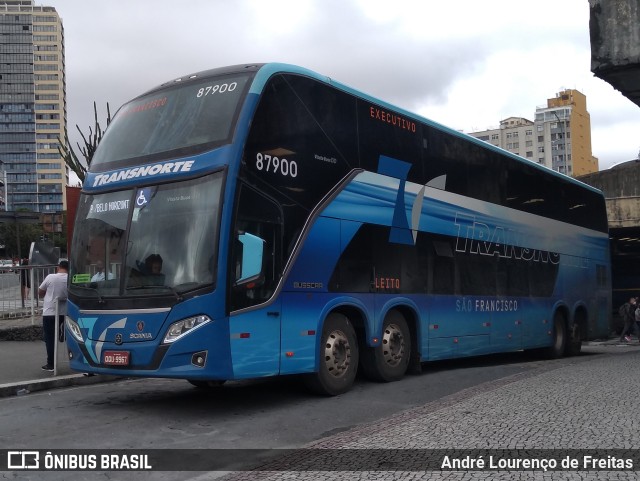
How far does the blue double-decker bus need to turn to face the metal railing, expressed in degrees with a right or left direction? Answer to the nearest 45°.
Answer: approximately 90° to its right

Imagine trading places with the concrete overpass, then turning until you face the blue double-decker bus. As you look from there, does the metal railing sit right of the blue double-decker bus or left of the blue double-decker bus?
right

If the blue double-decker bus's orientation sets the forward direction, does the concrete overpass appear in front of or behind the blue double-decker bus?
behind

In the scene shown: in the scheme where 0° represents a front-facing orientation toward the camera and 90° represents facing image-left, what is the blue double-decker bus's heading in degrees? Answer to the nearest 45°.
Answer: approximately 45°
